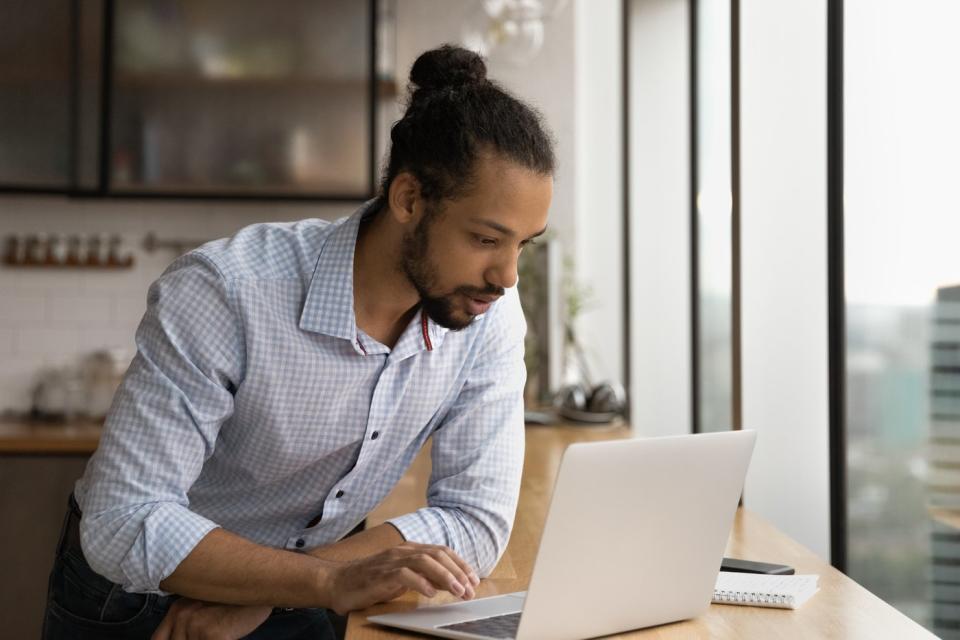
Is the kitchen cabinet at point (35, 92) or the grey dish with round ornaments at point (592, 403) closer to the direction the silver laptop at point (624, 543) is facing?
the kitchen cabinet

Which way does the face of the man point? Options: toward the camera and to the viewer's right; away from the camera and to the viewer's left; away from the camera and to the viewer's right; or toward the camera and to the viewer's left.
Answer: toward the camera and to the viewer's right

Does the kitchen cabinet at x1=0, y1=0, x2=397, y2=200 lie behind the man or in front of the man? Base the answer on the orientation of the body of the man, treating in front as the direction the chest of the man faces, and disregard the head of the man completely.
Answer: behind

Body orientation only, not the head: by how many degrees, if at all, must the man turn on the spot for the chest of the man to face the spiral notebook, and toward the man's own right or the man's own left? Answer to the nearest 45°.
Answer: approximately 45° to the man's own left

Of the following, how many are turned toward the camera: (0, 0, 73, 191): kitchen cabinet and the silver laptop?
1

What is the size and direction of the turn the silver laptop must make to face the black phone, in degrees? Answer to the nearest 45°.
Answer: approximately 90° to its right

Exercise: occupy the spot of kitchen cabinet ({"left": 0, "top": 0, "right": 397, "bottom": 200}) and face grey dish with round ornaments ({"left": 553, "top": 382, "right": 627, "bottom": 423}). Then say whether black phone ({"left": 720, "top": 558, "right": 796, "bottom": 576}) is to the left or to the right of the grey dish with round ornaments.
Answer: right

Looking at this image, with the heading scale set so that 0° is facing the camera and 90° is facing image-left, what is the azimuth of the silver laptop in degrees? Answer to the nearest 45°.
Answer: approximately 135°

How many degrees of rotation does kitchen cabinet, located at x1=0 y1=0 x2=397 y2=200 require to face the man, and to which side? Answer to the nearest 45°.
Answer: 0° — it already faces them
